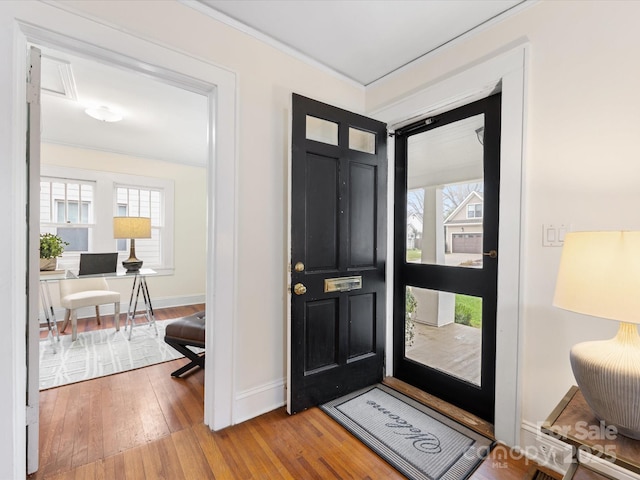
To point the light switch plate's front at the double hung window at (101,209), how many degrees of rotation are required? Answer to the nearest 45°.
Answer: approximately 90° to its right

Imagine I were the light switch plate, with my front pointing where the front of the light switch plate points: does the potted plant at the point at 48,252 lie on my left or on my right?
on my right

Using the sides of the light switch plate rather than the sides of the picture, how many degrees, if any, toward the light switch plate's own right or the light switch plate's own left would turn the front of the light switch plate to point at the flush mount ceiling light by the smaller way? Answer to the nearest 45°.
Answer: approximately 90° to the light switch plate's own right

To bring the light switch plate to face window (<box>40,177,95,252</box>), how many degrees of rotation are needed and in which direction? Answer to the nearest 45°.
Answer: approximately 90° to its right

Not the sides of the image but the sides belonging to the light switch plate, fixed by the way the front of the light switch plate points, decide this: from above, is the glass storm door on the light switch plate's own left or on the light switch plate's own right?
on the light switch plate's own right

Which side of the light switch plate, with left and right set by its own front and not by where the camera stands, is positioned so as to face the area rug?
right

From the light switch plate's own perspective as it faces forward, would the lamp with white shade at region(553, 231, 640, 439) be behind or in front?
in front

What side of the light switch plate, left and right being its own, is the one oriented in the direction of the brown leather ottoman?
right

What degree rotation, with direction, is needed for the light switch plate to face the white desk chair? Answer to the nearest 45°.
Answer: approximately 90° to its right
